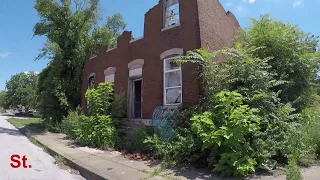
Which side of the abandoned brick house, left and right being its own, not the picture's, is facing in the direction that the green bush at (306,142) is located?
left

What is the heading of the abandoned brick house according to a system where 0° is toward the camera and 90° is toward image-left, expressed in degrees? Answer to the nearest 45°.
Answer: approximately 45°

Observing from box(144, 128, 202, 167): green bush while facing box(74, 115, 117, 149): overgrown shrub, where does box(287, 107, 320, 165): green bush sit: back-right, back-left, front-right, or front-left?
back-right

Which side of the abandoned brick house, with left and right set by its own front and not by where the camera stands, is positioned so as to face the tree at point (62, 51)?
right

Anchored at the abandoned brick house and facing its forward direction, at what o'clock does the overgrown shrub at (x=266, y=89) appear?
The overgrown shrub is roughly at 9 o'clock from the abandoned brick house.

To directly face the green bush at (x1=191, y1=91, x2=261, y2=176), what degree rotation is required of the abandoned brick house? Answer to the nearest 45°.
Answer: approximately 45° to its left

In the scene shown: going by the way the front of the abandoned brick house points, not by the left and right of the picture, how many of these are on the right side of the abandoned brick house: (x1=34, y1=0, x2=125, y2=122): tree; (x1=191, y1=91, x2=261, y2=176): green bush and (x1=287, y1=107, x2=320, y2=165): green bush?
1
